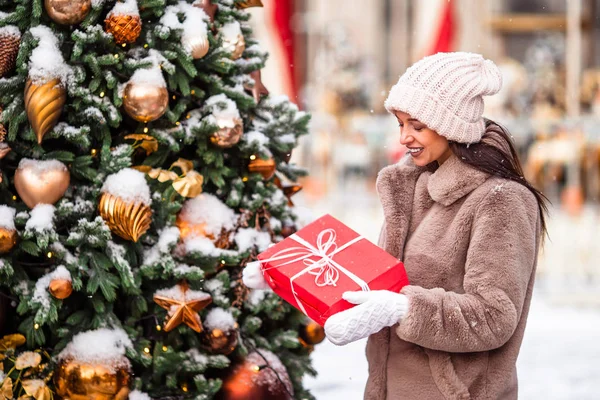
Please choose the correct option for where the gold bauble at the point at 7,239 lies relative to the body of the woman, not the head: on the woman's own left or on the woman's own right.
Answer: on the woman's own right

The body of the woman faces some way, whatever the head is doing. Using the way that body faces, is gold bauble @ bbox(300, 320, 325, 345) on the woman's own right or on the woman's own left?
on the woman's own right

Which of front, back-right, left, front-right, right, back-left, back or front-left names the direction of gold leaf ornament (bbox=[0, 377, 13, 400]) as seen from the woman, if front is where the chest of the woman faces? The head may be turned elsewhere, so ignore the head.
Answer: front-right

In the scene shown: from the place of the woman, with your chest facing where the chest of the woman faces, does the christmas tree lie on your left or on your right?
on your right

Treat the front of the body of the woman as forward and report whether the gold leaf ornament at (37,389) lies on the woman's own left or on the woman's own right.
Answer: on the woman's own right

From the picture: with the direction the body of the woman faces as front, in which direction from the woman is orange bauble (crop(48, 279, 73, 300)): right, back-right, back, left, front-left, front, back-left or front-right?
front-right

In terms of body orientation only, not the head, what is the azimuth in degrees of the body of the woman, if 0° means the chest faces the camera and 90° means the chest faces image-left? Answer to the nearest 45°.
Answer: approximately 45°

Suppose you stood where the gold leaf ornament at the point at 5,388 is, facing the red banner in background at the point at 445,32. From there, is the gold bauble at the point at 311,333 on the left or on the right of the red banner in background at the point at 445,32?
right

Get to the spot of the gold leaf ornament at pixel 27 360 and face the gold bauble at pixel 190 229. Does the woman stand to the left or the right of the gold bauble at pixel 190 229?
right

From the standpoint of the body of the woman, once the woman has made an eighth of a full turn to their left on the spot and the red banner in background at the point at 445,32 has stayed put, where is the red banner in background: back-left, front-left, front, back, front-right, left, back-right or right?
back

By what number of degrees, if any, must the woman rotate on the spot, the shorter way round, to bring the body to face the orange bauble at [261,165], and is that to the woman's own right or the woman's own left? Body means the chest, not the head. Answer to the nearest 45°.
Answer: approximately 90° to the woman's own right

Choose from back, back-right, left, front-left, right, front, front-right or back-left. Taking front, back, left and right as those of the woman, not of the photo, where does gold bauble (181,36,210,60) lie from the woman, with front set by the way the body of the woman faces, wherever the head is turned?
right
